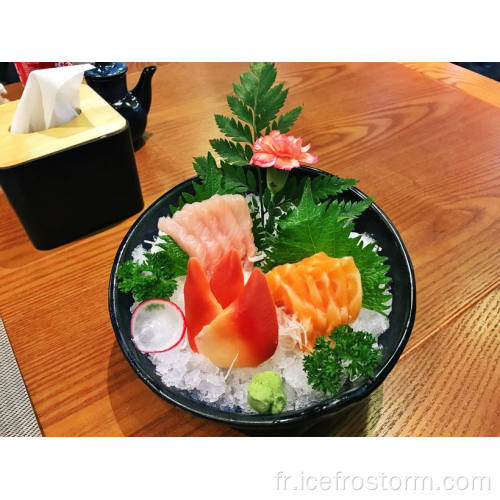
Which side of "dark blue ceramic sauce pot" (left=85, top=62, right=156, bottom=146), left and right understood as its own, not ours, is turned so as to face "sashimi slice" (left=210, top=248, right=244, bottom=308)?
right

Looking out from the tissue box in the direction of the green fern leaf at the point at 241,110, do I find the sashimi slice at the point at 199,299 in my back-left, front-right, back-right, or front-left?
front-right

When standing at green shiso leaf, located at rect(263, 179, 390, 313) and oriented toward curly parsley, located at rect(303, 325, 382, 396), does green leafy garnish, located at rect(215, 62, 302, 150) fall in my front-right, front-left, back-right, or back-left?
back-right

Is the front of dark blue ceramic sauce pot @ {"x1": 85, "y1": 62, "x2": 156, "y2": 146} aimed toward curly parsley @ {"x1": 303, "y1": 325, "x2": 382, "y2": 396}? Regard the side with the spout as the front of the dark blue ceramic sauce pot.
no

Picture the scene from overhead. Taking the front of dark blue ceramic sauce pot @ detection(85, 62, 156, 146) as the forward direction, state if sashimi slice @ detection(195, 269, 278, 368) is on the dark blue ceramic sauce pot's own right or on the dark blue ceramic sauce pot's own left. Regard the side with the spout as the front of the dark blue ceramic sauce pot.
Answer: on the dark blue ceramic sauce pot's own right

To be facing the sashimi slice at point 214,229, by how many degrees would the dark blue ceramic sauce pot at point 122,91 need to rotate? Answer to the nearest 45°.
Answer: approximately 90° to its right

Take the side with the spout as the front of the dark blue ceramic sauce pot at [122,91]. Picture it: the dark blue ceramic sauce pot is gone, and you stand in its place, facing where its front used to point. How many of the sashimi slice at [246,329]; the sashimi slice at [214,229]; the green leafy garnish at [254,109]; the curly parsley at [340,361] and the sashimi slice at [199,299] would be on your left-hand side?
0

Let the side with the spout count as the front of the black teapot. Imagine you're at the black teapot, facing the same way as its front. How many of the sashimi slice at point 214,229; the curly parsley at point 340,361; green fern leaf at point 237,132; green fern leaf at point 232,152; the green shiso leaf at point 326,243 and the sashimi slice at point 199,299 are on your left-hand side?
0

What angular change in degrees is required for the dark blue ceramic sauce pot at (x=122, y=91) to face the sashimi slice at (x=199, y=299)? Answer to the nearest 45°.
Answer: approximately 90° to its right

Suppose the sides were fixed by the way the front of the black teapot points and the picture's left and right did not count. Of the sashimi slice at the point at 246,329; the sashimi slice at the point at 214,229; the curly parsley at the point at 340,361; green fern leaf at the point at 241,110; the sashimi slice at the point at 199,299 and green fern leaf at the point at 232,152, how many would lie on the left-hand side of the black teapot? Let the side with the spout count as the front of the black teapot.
0

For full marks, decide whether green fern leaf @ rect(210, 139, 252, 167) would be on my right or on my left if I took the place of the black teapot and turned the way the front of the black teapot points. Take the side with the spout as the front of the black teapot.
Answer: on my right

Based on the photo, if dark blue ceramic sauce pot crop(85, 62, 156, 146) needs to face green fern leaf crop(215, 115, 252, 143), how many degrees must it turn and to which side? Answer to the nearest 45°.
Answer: approximately 90° to its right

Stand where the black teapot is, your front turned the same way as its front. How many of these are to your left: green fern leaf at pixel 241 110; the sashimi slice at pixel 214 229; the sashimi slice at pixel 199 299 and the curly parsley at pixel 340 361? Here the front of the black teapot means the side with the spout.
0

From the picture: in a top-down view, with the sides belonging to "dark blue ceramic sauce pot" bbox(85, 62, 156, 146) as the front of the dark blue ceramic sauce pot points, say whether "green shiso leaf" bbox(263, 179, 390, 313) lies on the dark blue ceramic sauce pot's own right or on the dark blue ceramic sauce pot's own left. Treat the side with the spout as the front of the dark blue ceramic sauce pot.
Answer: on the dark blue ceramic sauce pot's own right

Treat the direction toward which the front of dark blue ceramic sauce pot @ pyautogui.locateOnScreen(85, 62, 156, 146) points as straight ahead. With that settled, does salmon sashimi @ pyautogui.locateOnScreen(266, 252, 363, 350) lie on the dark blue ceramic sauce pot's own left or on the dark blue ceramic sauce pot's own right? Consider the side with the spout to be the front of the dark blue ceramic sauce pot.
on the dark blue ceramic sauce pot's own right

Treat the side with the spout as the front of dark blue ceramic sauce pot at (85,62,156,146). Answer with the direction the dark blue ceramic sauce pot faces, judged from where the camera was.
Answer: facing to the right of the viewer
